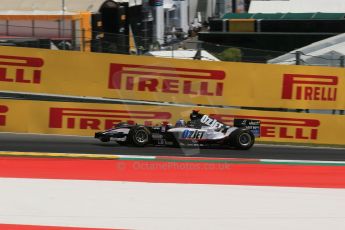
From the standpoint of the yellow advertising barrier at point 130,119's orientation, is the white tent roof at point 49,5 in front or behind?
behind

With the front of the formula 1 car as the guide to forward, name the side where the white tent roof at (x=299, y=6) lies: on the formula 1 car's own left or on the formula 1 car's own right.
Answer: on the formula 1 car's own right

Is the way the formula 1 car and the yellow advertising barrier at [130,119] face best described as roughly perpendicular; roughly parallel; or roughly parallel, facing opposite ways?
roughly perpendicular

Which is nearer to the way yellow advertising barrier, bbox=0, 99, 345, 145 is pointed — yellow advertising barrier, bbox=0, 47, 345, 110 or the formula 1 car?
the formula 1 car

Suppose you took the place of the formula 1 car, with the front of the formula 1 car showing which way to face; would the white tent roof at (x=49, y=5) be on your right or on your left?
on your right

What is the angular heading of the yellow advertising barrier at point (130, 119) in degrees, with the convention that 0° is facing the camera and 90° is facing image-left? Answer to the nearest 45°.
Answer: approximately 0°

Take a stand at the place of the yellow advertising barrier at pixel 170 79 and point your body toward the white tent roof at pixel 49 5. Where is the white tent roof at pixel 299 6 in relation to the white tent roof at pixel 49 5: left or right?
right

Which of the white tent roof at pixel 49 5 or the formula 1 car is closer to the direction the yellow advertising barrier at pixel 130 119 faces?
the formula 1 car

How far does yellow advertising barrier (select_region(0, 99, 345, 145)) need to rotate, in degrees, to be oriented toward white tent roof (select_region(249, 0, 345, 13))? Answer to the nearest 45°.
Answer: approximately 180°

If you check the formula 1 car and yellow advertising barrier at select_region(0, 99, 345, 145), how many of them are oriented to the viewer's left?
1

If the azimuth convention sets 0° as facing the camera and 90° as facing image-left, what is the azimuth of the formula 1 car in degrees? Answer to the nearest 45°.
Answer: approximately 90°
